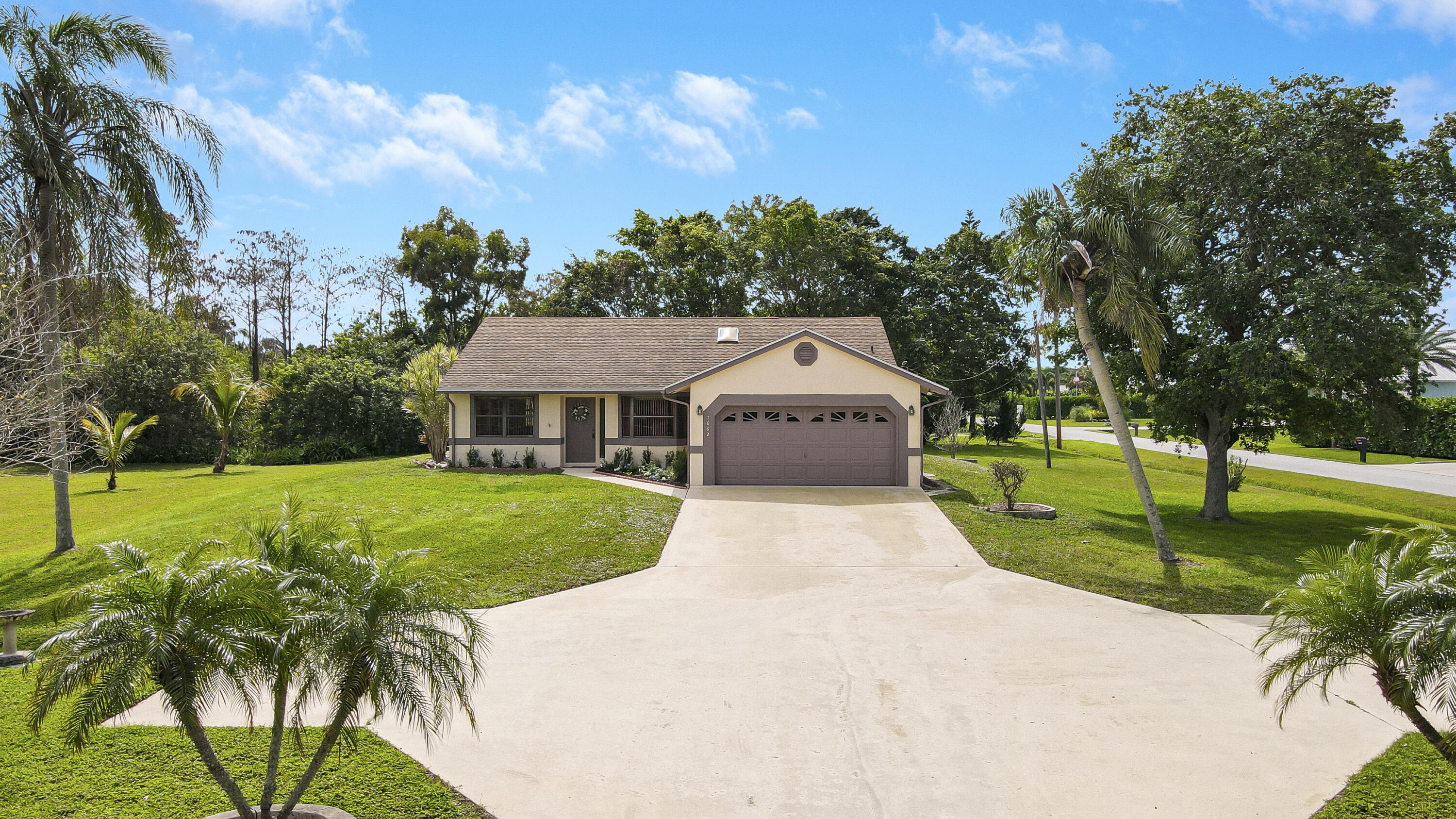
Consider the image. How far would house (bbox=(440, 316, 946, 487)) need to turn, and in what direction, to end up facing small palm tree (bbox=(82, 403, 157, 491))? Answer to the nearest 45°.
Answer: approximately 90° to its right

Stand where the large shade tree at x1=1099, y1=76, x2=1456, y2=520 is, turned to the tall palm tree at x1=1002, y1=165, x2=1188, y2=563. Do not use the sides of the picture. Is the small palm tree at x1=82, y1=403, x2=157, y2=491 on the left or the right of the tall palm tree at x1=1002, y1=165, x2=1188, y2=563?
right

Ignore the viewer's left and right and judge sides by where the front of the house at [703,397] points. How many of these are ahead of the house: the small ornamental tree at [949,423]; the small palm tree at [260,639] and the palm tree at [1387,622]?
2

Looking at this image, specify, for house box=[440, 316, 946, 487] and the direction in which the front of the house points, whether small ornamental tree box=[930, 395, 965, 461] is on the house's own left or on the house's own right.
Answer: on the house's own left

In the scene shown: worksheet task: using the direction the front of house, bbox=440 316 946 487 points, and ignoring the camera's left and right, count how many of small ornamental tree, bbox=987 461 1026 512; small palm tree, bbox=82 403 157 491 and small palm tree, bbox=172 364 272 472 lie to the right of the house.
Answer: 2

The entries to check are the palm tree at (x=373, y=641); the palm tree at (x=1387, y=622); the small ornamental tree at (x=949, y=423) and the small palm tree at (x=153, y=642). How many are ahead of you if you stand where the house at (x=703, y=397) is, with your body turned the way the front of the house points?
3

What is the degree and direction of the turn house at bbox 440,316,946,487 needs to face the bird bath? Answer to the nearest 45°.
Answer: approximately 45° to its right

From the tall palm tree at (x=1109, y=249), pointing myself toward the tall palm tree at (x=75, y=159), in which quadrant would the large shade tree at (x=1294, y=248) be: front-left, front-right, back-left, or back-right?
back-right

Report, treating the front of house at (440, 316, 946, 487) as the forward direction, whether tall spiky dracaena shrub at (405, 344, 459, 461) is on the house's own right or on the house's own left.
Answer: on the house's own right

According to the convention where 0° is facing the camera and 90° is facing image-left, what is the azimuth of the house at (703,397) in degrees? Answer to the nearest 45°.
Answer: approximately 0°
